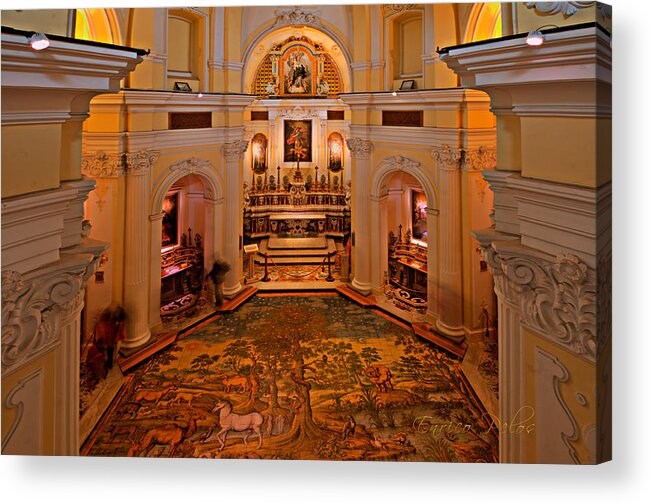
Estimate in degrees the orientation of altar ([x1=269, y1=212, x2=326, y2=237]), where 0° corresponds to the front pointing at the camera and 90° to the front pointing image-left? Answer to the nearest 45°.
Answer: approximately 0°

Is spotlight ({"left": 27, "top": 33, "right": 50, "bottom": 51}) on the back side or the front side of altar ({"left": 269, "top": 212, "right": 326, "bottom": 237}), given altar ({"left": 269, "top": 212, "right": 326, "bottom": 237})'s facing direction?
on the front side

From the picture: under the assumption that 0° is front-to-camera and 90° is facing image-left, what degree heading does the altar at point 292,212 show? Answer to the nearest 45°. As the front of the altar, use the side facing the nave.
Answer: approximately 0°

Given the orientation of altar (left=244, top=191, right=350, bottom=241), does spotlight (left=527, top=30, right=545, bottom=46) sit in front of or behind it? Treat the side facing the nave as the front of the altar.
in front
